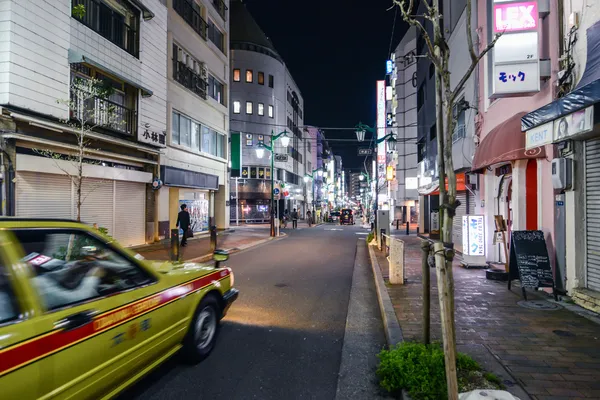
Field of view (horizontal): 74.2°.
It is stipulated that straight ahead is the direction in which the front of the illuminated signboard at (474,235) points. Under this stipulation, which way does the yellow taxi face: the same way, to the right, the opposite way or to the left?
the opposite way

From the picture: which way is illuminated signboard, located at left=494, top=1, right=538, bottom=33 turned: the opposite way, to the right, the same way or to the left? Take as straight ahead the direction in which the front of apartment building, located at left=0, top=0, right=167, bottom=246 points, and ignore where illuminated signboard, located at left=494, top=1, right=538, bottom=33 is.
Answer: to the right

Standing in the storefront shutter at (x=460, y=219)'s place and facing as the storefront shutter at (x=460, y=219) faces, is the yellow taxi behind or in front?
in front

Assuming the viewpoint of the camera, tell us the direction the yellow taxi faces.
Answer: facing away from the viewer and to the right of the viewer

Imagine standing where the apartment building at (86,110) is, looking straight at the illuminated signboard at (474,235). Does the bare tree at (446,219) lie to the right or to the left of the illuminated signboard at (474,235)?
right

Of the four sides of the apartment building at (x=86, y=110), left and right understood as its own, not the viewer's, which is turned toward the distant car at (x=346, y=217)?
left

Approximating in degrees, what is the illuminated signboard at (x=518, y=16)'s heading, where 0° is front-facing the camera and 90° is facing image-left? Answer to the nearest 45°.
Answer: approximately 0°

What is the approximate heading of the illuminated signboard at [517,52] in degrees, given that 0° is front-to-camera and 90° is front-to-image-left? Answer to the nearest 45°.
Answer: approximately 0°

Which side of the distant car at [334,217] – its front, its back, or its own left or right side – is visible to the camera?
back

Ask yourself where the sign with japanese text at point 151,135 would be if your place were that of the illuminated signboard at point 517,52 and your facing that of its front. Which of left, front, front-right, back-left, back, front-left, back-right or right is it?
right

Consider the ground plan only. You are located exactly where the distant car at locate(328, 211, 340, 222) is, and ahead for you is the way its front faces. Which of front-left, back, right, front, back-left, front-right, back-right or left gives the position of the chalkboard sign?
back

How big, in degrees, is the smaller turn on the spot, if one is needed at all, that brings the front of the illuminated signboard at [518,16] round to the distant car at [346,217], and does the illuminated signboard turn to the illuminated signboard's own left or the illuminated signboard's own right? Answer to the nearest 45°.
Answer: approximately 135° to the illuminated signboard's own right

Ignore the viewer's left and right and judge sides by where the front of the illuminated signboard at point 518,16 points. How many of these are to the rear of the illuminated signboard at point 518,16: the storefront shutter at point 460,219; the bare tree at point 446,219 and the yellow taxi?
1
